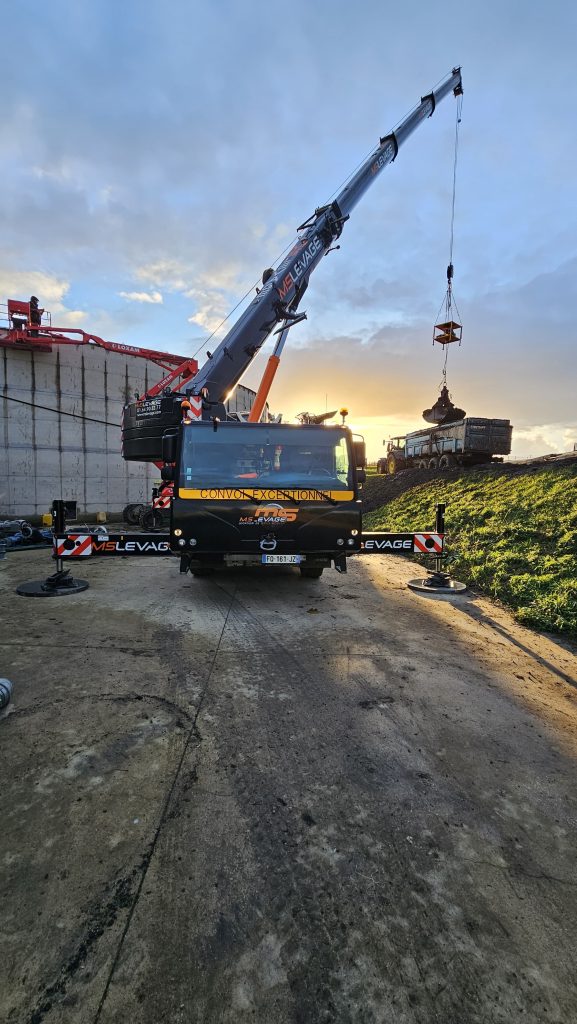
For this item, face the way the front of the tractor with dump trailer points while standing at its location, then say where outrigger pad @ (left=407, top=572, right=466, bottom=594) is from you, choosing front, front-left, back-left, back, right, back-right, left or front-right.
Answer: back-left

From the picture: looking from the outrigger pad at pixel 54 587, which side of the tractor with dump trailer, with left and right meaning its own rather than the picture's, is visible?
left

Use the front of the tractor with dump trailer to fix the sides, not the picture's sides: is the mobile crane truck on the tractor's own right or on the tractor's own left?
on the tractor's own left

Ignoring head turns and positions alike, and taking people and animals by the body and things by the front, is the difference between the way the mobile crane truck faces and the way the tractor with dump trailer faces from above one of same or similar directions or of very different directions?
very different directions

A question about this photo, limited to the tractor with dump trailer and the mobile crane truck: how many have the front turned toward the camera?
1

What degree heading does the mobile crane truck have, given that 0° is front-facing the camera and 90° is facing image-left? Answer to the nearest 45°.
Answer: approximately 0°

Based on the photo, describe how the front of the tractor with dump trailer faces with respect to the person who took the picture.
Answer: facing away from the viewer and to the left of the viewer

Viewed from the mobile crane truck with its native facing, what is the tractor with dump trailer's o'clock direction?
The tractor with dump trailer is roughly at 7 o'clock from the mobile crane truck.
